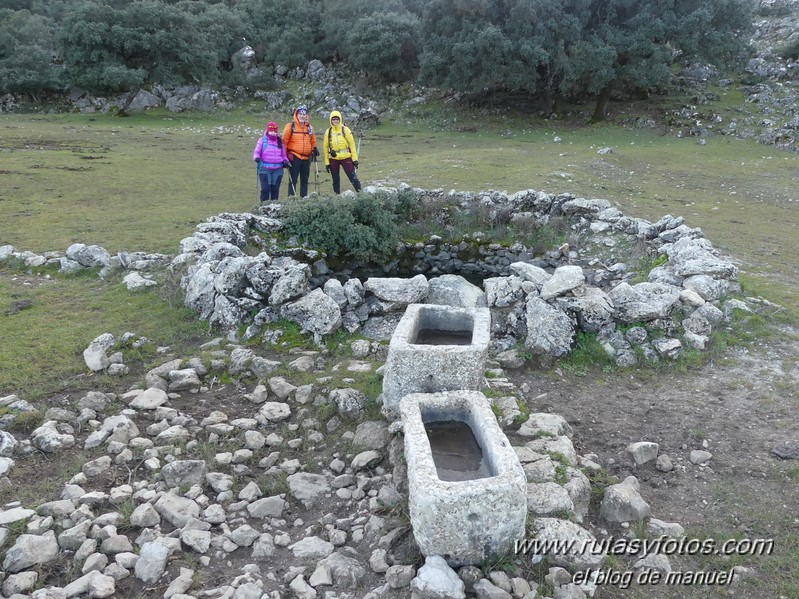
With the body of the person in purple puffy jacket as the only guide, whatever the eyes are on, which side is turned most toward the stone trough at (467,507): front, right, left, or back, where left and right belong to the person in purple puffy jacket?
front

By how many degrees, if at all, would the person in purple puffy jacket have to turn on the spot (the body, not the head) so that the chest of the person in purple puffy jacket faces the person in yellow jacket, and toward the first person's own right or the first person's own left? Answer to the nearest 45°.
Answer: approximately 90° to the first person's own left

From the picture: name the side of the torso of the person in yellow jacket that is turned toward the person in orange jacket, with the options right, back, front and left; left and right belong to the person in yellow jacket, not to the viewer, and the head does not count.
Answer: right

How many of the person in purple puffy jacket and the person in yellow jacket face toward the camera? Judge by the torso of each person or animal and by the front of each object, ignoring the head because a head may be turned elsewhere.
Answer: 2

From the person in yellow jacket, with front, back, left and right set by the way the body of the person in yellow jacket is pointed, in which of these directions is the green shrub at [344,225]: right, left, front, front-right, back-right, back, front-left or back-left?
front

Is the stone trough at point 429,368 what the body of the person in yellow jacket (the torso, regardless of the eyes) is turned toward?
yes

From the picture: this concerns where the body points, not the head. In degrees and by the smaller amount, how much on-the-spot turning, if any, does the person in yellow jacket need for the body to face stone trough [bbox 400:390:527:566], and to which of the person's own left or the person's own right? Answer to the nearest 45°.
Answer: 0° — they already face it

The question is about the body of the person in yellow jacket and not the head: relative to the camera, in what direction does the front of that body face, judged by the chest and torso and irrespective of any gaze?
toward the camera

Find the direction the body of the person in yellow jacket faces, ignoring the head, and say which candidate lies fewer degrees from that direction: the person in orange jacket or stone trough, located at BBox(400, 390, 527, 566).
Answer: the stone trough

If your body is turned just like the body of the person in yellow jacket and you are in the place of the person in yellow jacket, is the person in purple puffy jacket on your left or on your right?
on your right

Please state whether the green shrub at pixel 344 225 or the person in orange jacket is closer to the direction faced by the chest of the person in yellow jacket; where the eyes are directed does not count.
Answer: the green shrub
